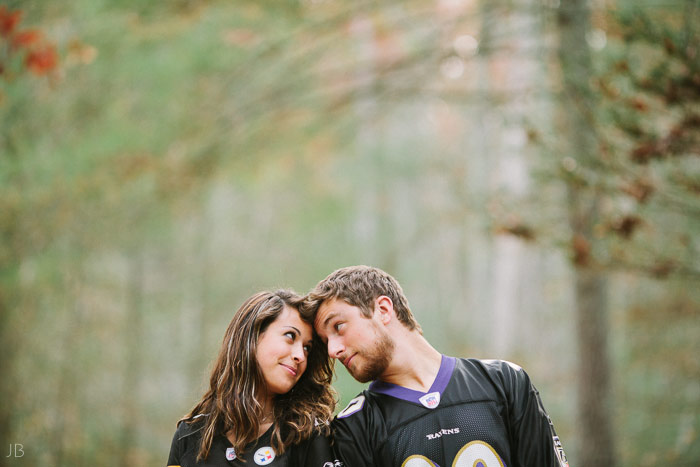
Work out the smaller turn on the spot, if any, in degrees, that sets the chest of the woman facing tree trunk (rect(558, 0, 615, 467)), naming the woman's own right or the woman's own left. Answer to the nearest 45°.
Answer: approximately 135° to the woman's own left

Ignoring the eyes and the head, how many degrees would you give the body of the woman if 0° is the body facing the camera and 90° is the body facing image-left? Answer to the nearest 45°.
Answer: approximately 0°

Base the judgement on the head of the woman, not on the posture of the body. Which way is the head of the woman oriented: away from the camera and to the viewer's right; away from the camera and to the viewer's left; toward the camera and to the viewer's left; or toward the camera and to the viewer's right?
toward the camera and to the viewer's right

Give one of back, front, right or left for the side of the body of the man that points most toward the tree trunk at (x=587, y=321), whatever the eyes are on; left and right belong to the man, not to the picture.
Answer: back

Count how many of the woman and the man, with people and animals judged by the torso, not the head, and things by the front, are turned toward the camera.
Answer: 2
